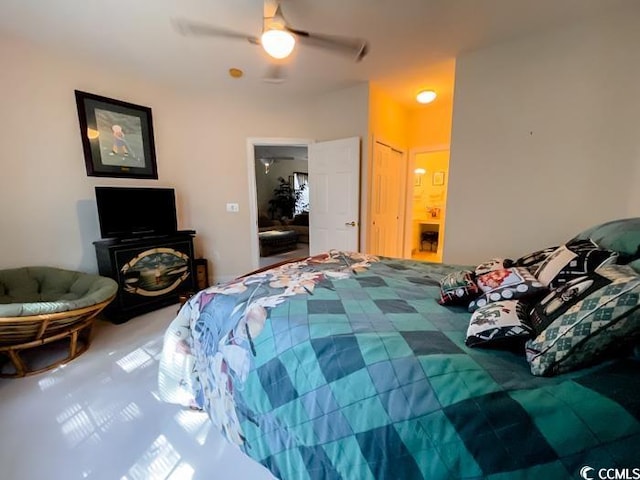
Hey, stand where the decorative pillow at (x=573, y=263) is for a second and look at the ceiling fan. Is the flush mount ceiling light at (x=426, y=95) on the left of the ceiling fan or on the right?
right

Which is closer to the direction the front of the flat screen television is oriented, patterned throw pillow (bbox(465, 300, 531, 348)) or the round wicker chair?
the patterned throw pillow

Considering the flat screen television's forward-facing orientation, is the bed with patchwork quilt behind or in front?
in front

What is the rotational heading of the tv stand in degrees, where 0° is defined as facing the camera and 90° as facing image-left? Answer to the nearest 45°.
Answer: approximately 315°

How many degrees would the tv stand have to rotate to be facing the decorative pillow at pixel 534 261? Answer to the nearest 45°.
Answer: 0° — it already faces it

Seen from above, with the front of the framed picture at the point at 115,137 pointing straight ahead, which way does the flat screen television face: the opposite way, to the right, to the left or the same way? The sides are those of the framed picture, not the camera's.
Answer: the same way

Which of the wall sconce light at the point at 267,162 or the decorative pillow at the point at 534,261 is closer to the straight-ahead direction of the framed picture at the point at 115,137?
the decorative pillow

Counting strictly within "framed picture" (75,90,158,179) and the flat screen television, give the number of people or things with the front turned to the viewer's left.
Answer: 0

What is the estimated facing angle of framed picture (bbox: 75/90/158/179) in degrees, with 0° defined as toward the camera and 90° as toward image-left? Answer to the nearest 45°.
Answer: approximately 315°

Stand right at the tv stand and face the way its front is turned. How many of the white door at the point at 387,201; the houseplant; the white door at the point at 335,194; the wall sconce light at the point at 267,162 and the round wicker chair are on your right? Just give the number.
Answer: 1

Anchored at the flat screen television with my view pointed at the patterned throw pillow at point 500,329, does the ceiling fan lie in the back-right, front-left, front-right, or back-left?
front-left

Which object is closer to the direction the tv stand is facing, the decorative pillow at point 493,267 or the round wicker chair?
the decorative pillow

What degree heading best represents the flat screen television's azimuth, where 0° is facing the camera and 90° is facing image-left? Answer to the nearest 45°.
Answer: approximately 315°
